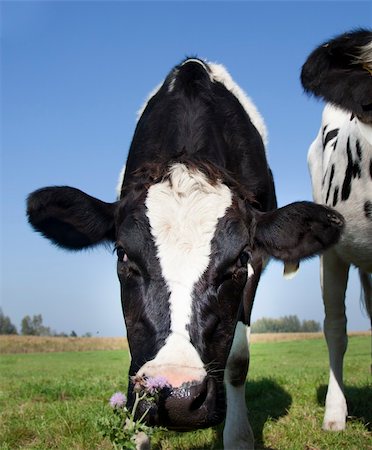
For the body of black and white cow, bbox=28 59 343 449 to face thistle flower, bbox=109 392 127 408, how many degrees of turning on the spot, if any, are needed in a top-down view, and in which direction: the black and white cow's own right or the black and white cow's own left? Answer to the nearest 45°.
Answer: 0° — it already faces it

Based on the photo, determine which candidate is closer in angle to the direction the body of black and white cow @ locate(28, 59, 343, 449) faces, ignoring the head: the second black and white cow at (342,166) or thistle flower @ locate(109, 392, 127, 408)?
the thistle flower

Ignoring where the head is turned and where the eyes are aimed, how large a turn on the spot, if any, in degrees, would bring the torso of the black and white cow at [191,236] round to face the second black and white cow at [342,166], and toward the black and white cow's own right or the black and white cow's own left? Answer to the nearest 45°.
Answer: approximately 135° to the black and white cow's own left

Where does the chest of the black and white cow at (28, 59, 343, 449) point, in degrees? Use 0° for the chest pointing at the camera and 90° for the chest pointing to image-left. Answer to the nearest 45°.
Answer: approximately 0°

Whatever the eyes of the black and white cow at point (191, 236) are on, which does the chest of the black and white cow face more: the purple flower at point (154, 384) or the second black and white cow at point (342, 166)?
the purple flower

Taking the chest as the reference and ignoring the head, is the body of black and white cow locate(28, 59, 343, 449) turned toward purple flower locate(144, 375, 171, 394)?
yes
